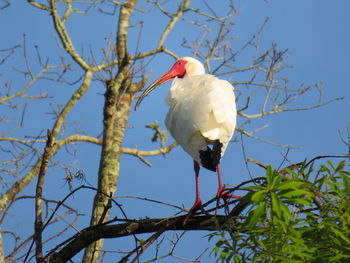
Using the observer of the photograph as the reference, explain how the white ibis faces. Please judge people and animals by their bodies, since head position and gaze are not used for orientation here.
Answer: facing away from the viewer and to the left of the viewer
